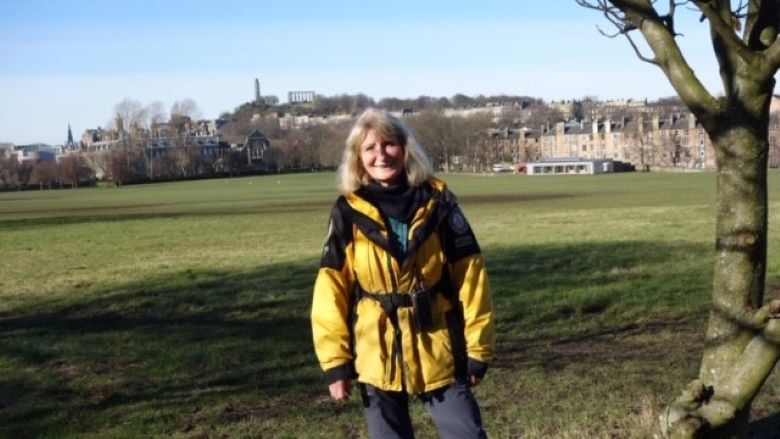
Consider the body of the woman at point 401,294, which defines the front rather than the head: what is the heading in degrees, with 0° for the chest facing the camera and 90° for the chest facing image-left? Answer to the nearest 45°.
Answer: approximately 0°

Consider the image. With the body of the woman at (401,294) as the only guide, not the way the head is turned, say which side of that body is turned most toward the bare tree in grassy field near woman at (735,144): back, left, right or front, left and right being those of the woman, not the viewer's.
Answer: left

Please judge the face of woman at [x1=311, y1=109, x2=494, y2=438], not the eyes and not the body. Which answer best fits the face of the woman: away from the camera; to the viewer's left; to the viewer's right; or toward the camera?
toward the camera
